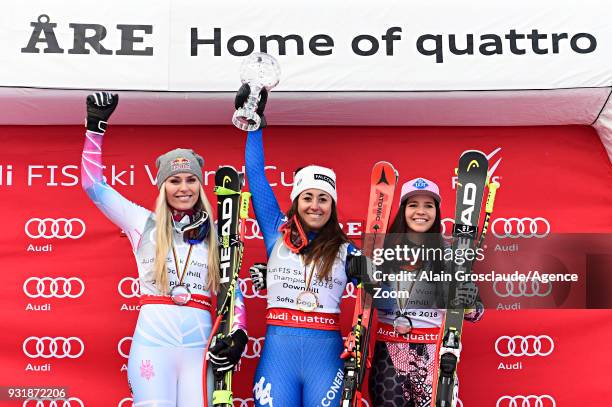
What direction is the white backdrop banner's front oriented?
toward the camera

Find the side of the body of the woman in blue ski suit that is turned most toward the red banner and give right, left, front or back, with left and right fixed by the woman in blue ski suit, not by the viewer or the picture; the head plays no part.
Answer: back

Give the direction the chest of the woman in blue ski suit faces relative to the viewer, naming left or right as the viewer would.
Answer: facing the viewer

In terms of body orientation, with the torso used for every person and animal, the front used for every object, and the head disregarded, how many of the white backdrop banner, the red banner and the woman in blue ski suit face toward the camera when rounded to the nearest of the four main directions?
3

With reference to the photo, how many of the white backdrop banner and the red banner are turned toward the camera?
2
